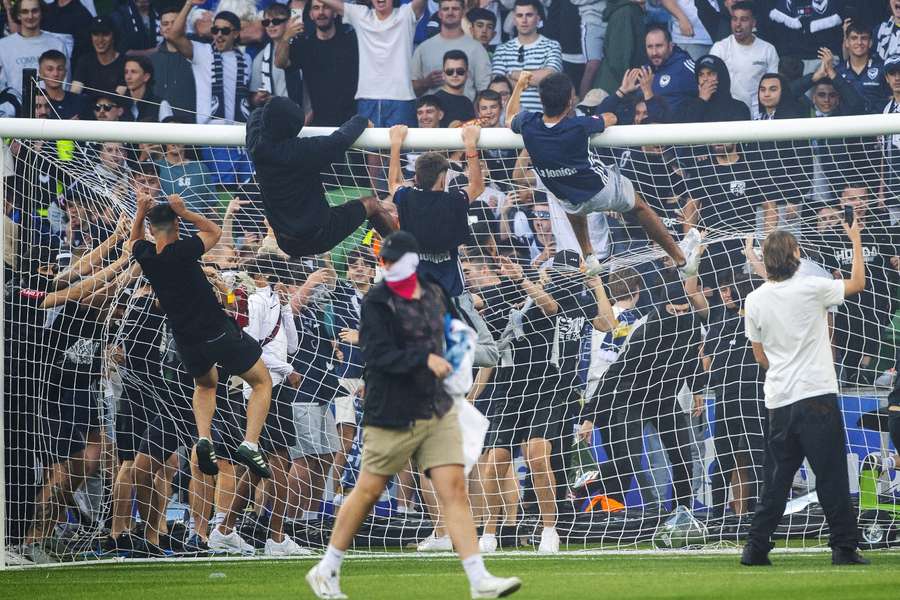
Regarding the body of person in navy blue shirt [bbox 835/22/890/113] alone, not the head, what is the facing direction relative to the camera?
toward the camera

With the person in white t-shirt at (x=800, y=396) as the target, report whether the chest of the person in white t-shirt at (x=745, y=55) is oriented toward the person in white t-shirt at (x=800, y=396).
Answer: yes

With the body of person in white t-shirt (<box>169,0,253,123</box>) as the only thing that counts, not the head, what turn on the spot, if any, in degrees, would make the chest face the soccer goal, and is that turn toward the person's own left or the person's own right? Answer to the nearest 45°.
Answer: approximately 45° to the person's own left

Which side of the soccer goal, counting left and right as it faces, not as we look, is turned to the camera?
front

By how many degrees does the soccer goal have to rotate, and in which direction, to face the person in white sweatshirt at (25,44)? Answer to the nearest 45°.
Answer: approximately 135° to its right

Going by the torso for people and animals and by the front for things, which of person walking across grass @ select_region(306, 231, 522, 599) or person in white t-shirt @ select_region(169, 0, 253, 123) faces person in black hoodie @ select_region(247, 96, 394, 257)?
the person in white t-shirt

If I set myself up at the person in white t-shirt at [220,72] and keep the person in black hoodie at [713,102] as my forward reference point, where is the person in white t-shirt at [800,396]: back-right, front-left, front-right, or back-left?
front-right

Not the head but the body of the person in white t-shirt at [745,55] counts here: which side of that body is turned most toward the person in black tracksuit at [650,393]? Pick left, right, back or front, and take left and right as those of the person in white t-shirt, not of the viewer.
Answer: front

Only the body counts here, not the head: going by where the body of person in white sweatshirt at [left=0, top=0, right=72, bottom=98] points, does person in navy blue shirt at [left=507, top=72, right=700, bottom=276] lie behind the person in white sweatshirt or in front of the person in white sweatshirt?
in front

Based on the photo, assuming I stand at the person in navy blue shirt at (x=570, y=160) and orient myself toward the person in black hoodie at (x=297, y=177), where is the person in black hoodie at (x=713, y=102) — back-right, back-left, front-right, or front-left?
back-right

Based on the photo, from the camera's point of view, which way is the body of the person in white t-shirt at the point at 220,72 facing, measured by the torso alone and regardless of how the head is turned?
toward the camera

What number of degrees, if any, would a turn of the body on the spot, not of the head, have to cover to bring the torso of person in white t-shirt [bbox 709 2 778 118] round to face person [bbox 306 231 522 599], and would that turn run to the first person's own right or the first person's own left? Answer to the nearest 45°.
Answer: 0° — they already face them

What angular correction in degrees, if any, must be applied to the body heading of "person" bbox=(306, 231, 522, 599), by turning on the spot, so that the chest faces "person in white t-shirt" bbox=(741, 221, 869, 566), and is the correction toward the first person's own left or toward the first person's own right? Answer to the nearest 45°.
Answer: approximately 90° to the first person's own left

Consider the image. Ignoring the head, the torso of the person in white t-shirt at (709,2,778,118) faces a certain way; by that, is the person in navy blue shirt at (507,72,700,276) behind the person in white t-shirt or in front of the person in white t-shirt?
in front
